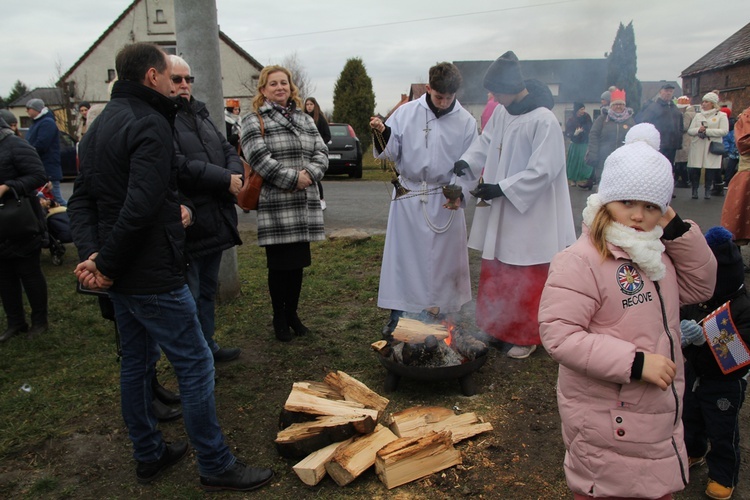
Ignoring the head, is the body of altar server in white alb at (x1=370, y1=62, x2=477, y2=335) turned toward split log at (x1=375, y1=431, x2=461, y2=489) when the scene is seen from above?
yes

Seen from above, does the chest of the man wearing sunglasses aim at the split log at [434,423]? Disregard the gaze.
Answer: yes

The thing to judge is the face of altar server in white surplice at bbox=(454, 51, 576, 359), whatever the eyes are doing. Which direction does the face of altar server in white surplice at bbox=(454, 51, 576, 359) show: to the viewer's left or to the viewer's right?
to the viewer's left

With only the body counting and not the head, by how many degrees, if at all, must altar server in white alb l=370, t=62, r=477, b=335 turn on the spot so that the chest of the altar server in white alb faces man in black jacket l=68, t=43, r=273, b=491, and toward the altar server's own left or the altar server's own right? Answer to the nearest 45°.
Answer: approximately 45° to the altar server's own right

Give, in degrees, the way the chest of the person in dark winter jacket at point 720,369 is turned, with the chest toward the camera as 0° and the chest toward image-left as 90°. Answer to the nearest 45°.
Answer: approximately 45°

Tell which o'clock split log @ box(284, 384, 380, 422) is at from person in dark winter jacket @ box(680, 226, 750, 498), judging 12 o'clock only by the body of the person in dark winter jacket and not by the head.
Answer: The split log is roughly at 1 o'clock from the person in dark winter jacket.

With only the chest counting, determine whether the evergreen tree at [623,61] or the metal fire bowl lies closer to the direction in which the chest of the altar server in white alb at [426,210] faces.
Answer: the metal fire bowl

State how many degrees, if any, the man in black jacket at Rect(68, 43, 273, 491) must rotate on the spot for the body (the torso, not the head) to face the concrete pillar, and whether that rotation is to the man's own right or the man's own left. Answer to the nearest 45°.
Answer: approximately 45° to the man's own left

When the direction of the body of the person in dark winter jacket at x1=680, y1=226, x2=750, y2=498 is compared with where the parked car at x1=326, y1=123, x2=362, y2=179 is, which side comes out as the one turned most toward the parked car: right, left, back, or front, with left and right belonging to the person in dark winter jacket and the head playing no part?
right

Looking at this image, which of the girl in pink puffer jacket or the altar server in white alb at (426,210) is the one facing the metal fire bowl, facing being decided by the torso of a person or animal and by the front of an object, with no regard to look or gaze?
the altar server in white alb

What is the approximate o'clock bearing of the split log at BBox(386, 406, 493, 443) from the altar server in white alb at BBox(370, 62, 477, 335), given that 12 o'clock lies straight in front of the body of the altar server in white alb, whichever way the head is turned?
The split log is roughly at 12 o'clock from the altar server in white alb.

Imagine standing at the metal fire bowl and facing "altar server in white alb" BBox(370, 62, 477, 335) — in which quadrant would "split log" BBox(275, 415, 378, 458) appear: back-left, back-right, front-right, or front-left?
back-left

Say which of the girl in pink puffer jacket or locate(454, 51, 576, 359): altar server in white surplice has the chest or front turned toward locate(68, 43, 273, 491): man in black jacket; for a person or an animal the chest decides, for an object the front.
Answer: the altar server in white surplice

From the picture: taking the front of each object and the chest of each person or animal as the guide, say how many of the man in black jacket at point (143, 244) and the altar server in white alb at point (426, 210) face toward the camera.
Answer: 1
